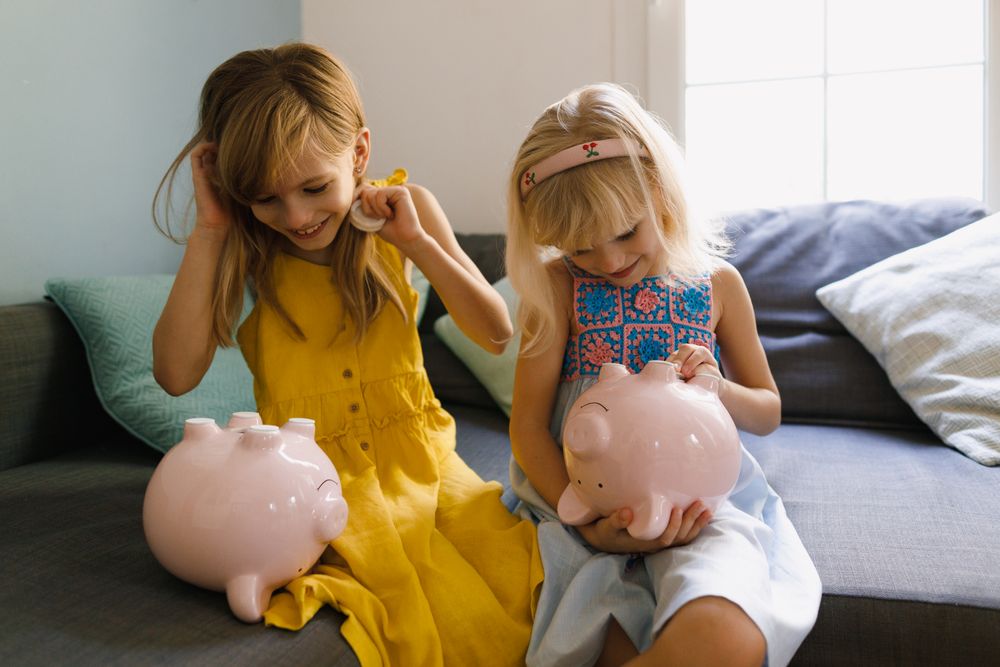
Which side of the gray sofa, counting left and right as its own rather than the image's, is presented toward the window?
back

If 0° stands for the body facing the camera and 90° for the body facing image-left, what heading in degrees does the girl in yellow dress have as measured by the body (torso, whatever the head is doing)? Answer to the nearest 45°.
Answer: approximately 0°

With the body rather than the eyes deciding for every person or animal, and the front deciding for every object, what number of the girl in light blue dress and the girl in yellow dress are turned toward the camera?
2

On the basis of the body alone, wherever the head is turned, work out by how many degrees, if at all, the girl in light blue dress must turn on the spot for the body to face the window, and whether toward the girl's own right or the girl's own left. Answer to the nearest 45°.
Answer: approximately 180°

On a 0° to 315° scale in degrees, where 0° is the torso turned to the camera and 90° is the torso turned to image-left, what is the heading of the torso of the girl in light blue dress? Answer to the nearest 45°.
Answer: approximately 0°

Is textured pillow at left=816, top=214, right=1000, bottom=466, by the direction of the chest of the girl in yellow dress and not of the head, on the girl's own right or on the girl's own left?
on the girl's own left
